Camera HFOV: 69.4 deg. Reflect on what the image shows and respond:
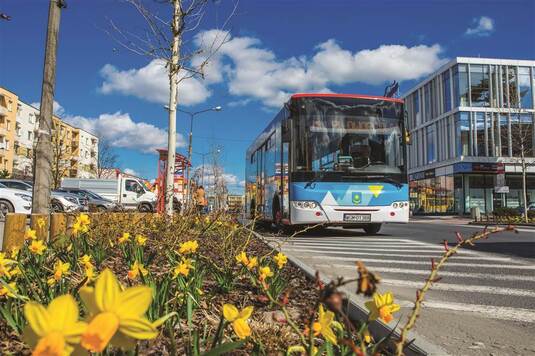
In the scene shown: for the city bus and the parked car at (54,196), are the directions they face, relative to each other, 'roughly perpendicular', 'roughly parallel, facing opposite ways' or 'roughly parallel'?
roughly perpendicular

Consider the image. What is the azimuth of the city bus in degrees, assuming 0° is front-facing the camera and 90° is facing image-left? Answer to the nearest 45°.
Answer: approximately 0°

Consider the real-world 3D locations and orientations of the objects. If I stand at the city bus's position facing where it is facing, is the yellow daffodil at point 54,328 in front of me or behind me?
in front

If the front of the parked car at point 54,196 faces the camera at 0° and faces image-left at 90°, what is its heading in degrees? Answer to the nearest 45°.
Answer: approximately 315°

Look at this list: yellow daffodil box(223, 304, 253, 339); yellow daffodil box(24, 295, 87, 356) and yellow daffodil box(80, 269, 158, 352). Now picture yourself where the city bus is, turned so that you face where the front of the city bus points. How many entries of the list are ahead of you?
3

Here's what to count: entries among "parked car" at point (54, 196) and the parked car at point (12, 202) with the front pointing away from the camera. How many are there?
0

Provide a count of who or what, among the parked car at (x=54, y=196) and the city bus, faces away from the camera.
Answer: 0

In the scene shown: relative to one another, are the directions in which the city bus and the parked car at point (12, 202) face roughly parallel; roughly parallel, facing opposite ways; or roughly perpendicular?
roughly perpendicular
